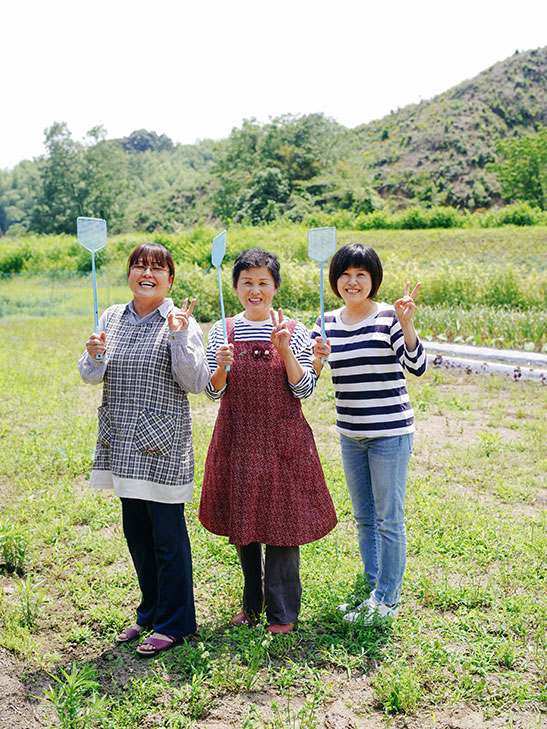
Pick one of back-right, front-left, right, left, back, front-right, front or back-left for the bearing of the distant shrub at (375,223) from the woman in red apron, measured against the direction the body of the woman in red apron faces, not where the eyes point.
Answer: back

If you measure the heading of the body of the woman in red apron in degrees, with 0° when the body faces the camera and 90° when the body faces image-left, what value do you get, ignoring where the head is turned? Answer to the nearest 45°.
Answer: approximately 0°

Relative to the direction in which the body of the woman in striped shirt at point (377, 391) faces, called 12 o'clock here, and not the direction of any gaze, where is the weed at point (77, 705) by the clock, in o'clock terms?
The weed is roughly at 12 o'clock from the woman in striped shirt.

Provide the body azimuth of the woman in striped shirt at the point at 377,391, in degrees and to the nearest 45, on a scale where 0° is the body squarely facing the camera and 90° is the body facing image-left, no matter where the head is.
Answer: approximately 45°

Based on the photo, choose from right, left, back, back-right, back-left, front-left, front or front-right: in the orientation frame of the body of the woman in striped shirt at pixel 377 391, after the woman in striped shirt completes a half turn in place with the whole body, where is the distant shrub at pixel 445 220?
front-left
